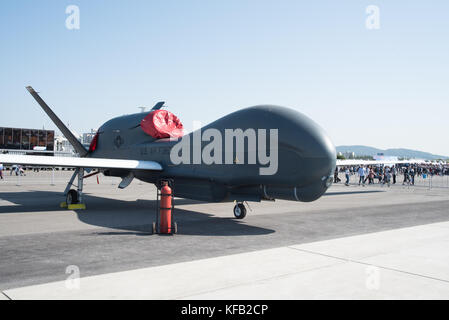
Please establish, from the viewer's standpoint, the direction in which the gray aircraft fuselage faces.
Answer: facing the viewer and to the right of the viewer
